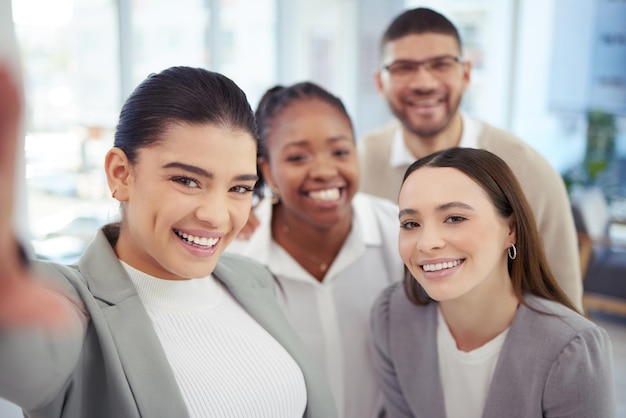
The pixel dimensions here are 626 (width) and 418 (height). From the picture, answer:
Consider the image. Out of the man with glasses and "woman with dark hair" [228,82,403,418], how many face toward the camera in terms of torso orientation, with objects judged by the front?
2

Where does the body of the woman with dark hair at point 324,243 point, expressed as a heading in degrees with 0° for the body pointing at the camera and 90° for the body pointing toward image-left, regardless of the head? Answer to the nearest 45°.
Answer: approximately 0°

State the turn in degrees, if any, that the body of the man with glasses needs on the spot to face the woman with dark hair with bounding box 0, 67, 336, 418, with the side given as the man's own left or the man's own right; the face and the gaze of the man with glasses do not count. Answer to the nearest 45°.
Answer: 0° — they already face them

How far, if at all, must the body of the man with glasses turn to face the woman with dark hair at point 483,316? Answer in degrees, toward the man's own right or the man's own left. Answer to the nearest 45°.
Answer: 0° — they already face them

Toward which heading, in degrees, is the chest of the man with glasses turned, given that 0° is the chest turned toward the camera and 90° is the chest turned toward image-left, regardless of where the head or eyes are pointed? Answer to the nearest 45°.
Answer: approximately 0°
